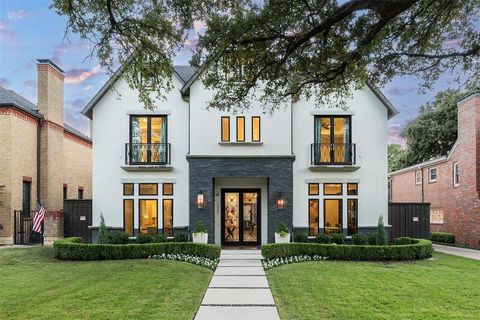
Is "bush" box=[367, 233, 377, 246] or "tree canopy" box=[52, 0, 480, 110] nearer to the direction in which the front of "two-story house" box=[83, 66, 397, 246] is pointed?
the tree canopy

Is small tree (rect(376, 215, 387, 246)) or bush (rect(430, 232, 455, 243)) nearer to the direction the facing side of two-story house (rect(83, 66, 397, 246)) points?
the small tree

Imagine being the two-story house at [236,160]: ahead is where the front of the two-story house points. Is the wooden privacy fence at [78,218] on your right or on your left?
on your right

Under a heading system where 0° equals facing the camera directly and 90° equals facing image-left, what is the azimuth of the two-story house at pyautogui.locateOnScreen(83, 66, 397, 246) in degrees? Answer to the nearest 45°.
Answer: approximately 0°
